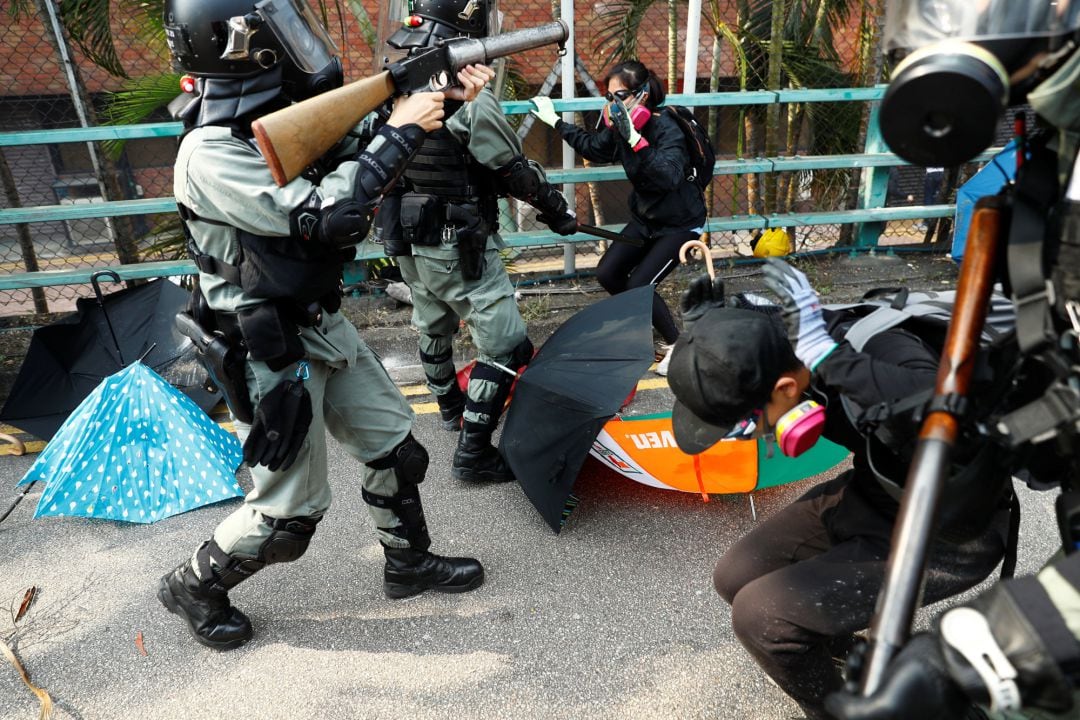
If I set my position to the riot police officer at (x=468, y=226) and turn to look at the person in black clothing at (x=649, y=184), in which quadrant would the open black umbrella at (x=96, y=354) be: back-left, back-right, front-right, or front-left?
back-left

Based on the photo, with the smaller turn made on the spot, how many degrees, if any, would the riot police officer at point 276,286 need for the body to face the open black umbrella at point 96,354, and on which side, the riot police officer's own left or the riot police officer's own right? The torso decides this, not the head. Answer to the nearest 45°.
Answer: approximately 135° to the riot police officer's own left

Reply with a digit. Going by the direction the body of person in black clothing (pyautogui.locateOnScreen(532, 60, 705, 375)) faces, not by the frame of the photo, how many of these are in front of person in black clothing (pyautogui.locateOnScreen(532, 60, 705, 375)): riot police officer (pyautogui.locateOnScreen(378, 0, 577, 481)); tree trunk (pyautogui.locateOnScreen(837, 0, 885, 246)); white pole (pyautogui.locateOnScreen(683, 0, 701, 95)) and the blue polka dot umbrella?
2

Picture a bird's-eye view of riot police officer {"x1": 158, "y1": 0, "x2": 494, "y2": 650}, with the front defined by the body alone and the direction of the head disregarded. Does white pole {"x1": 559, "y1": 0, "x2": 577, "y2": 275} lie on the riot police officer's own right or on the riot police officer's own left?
on the riot police officer's own left

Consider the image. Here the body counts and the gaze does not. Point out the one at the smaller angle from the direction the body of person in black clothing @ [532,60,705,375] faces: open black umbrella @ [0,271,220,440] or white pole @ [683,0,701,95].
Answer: the open black umbrella

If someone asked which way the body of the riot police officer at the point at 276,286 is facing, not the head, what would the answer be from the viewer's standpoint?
to the viewer's right

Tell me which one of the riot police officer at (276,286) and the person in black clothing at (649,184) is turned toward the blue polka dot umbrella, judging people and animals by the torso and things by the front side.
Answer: the person in black clothing

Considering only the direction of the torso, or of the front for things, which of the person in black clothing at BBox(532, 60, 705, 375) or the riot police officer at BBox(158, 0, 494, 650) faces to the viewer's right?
the riot police officer

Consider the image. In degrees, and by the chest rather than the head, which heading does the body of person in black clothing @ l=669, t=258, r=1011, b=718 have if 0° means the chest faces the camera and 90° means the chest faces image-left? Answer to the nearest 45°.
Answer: approximately 45°

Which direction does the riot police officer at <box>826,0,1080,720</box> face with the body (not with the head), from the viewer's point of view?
to the viewer's left

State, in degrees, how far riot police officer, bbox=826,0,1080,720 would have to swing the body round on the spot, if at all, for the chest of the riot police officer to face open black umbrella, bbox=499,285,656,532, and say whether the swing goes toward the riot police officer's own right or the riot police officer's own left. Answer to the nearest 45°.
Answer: approximately 45° to the riot police officer's own right
